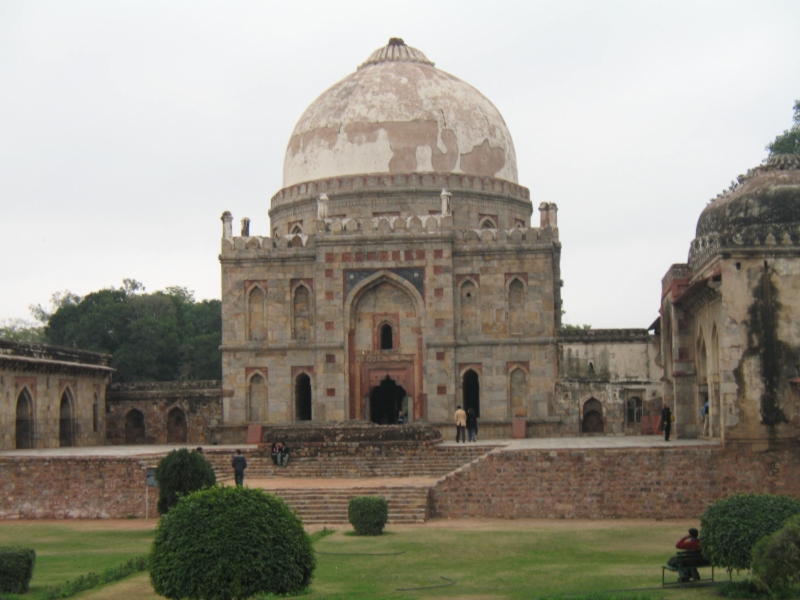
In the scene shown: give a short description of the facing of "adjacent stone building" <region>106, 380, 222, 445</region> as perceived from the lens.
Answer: facing the viewer

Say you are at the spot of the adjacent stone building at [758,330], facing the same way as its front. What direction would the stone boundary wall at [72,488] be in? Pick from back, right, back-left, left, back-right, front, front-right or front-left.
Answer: front

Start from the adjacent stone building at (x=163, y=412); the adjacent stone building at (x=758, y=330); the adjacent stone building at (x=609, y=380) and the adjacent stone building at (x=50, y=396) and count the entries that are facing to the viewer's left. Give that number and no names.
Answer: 1

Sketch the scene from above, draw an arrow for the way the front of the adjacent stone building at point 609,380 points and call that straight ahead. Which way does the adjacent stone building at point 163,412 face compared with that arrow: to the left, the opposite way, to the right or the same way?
the same way

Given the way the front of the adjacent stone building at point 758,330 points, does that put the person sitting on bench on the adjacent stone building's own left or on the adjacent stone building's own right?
on the adjacent stone building's own left

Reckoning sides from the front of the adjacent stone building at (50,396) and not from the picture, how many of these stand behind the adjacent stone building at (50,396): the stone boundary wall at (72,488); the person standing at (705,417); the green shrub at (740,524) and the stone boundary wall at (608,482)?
0

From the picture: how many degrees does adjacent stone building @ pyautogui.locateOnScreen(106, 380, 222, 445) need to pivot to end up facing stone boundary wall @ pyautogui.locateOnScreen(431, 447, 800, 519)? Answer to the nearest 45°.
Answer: approximately 45° to its left

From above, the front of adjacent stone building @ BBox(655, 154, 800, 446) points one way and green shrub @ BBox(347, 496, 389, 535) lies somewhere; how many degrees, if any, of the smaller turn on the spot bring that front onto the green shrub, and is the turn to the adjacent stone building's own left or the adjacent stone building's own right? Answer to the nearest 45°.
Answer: approximately 45° to the adjacent stone building's own left

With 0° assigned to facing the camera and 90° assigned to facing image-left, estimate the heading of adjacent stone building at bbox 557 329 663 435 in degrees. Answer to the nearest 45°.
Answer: approximately 0°

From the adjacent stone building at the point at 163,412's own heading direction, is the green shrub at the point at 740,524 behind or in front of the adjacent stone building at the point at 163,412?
in front

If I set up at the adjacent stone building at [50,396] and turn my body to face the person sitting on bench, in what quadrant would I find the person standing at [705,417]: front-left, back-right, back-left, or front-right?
front-left

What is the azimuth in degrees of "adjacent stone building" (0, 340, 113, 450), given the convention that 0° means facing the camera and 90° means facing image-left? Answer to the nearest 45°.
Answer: approximately 315°

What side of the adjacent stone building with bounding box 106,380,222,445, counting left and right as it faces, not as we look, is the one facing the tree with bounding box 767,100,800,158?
left

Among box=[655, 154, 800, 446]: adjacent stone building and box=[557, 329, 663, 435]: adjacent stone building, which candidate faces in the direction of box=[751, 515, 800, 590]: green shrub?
box=[557, 329, 663, 435]: adjacent stone building

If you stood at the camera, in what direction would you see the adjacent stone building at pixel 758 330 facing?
facing to the left of the viewer

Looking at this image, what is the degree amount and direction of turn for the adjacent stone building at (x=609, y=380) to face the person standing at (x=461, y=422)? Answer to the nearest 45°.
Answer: approximately 45° to its right

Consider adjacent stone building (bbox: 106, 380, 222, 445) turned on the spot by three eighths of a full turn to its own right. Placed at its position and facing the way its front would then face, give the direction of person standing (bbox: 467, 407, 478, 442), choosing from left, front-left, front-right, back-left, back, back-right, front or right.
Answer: back

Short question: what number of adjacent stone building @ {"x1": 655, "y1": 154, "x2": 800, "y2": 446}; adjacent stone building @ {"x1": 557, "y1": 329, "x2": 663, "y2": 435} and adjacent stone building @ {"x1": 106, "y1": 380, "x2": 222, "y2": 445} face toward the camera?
2

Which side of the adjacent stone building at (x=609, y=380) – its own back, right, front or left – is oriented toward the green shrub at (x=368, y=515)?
front
